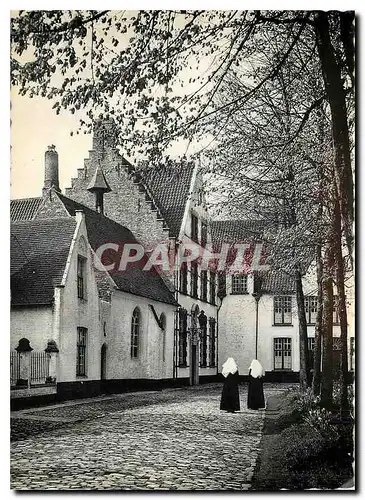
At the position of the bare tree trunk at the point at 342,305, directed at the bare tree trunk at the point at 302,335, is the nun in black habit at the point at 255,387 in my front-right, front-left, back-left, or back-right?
front-left

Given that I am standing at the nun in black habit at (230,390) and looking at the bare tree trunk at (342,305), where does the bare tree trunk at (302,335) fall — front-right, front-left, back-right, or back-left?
front-left

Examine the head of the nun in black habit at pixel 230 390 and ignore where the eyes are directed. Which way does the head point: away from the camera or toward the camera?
away from the camera

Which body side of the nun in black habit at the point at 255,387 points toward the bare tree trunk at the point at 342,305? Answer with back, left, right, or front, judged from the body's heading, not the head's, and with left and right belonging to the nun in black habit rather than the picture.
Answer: right

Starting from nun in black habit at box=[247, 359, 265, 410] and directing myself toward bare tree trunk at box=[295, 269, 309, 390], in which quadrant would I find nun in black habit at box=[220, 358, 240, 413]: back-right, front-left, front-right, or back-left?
back-left

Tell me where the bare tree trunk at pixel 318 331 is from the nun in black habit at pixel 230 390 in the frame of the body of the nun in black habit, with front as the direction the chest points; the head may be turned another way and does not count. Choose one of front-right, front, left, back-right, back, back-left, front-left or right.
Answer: right

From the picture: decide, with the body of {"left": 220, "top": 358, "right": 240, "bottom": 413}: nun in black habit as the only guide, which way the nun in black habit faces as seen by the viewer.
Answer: away from the camera

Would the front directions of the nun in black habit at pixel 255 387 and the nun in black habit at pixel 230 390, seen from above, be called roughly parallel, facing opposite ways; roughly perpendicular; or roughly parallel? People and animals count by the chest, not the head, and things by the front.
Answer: roughly parallel

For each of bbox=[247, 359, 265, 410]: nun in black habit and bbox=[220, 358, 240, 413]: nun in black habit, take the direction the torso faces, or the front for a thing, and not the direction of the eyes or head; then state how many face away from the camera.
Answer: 2

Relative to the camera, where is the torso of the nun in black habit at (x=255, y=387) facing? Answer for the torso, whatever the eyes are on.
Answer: away from the camera
